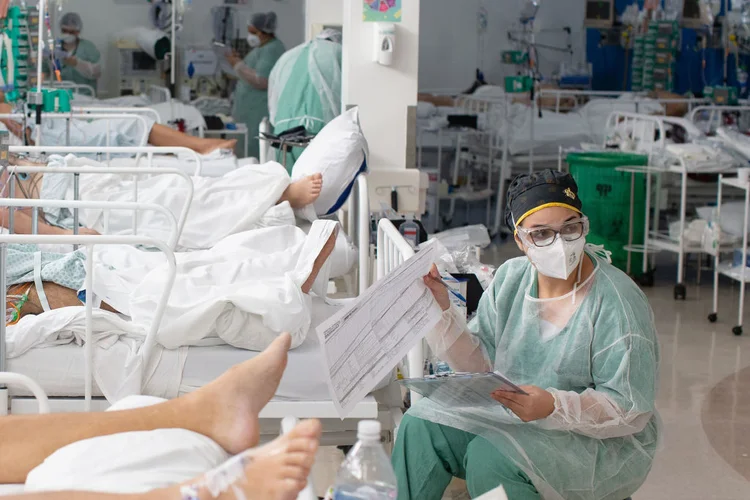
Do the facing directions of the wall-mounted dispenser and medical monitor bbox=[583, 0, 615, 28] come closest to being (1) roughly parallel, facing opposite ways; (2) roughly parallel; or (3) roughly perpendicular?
roughly parallel

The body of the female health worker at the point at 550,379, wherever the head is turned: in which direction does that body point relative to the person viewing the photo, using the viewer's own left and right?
facing the viewer and to the left of the viewer

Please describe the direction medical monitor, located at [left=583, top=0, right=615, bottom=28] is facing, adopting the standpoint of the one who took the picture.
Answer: facing the viewer

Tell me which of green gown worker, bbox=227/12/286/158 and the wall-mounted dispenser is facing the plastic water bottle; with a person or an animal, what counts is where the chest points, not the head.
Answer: the wall-mounted dispenser

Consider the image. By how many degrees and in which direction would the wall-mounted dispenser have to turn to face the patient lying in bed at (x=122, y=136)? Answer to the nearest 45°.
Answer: approximately 135° to its right

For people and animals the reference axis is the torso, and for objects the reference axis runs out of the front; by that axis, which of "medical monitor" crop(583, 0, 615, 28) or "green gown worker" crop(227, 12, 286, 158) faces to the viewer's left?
the green gown worker

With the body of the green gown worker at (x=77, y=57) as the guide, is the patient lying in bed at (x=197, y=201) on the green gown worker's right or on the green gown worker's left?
on the green gown worker's left

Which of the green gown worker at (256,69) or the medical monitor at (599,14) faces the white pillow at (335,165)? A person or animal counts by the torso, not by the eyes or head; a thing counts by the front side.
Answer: the medical monitor

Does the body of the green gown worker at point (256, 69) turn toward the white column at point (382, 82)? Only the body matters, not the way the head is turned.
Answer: no

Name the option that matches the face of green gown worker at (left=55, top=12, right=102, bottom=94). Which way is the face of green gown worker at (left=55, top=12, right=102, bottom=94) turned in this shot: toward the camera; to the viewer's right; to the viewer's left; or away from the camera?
toward the camera
